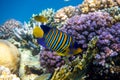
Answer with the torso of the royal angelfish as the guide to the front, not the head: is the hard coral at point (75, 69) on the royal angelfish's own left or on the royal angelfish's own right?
on the royal angelfish's own left

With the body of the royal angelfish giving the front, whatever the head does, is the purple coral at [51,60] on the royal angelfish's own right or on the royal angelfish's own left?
on the royal angelfish's own left

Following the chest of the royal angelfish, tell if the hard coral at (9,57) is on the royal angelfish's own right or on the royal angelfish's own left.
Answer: on the royal angelfish's own left
